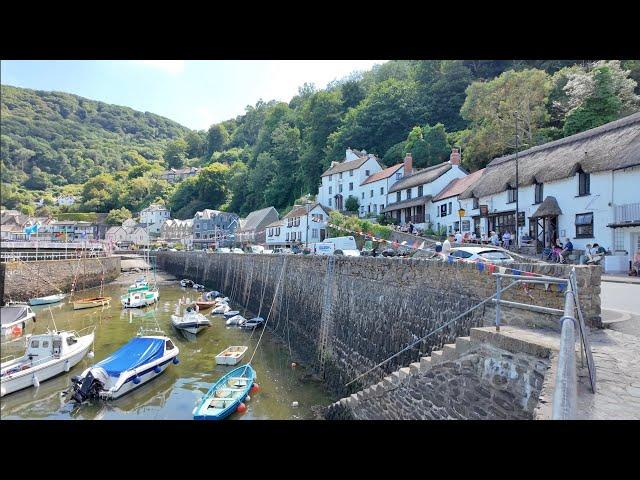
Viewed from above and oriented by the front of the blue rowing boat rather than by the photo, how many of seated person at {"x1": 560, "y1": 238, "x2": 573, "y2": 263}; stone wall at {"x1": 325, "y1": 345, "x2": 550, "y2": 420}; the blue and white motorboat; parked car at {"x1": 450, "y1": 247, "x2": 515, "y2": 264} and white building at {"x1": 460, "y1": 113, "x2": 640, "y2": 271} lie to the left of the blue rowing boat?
1

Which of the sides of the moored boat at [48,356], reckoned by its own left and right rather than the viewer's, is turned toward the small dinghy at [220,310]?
front

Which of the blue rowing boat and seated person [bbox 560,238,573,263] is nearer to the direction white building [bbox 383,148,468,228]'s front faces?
the blue rowing boat

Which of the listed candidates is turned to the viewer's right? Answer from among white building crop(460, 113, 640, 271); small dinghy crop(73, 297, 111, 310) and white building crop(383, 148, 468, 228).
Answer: the small dinghy

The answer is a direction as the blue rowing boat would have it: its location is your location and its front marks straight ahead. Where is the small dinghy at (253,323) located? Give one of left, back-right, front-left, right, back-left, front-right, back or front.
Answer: front-left

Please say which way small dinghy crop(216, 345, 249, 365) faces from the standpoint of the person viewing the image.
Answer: facing away from the viewer and to the right of the viewer

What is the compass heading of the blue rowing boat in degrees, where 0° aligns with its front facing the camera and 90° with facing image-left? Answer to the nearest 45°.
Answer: approximately 225°

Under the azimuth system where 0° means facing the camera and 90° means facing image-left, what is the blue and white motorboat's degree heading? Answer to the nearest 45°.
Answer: approximately 225°

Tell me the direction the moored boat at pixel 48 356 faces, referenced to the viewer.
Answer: facing away from the viewer and to the right of the viewer

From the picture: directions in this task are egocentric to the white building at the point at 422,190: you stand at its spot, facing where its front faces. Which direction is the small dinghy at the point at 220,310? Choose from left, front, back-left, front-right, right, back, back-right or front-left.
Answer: front

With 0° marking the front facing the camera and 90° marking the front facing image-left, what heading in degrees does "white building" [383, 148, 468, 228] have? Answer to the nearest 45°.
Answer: approximately 45°

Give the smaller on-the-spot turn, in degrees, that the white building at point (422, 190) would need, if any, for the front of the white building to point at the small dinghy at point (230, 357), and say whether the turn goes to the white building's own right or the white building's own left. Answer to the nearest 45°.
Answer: approximately 45° to the white building's own left

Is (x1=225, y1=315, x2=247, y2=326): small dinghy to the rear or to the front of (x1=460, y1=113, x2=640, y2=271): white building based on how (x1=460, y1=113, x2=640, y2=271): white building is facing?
to the front
